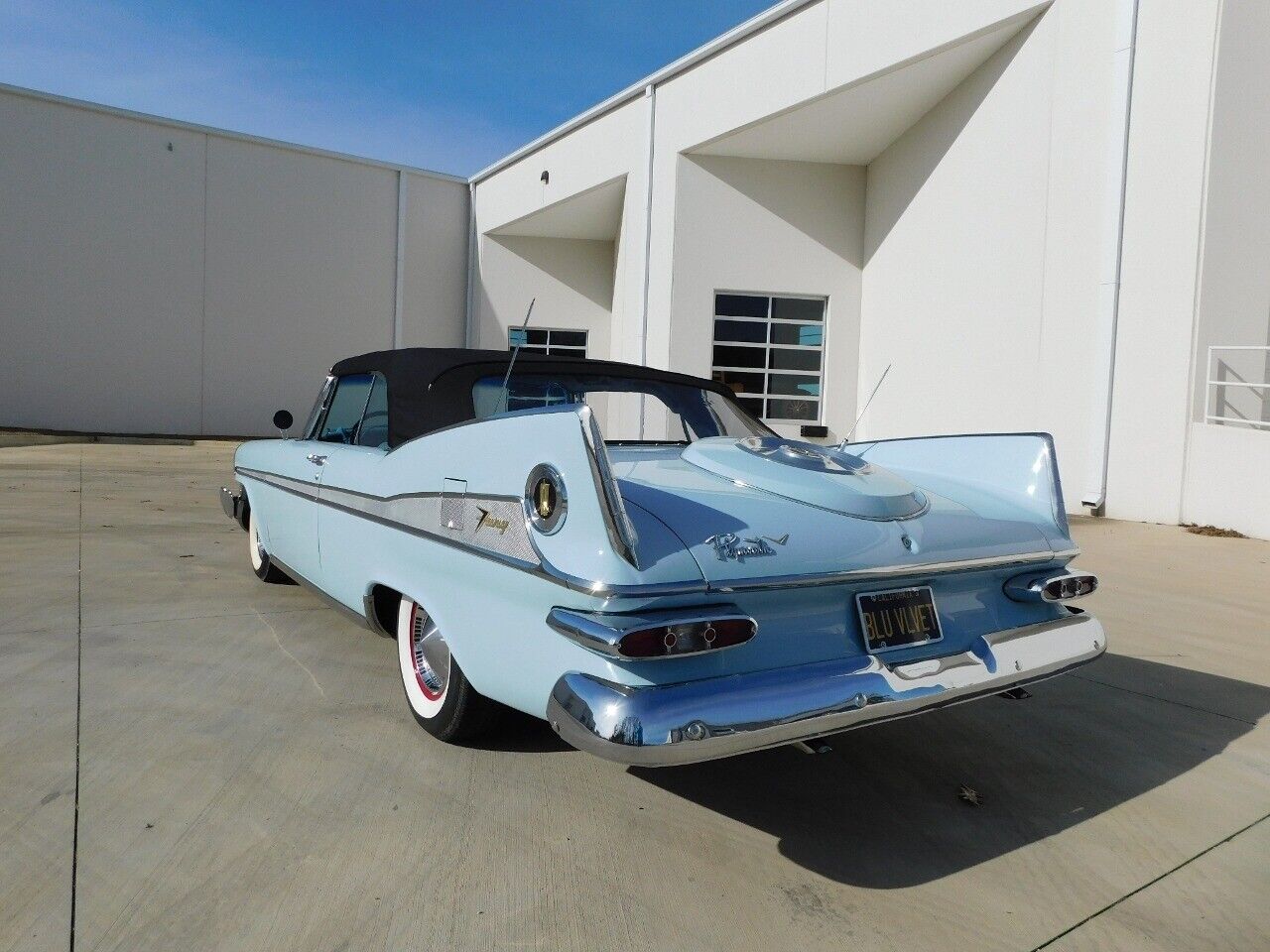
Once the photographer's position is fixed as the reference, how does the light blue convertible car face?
facing away from the viewer and to the left of the viewer

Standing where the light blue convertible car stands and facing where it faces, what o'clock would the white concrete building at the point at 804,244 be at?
The white concrete building is roughly at 2 o'clock from the light blue convertible car.
